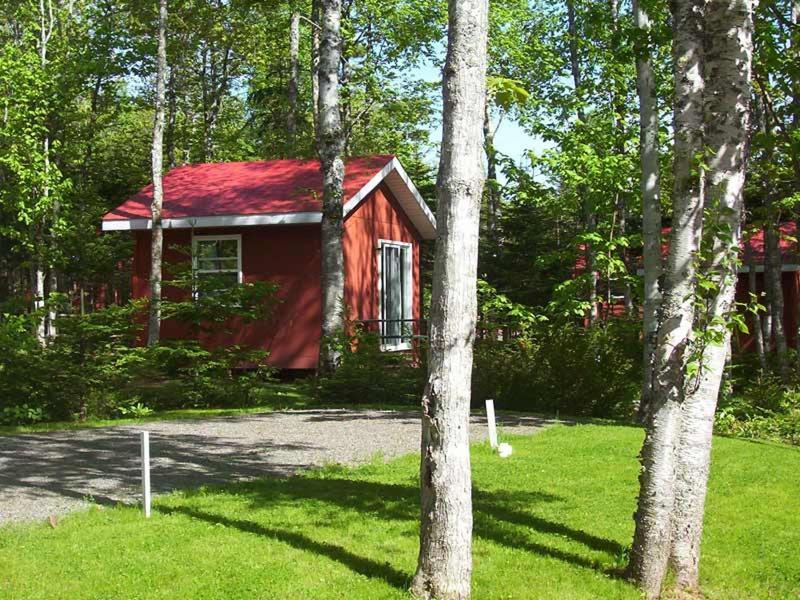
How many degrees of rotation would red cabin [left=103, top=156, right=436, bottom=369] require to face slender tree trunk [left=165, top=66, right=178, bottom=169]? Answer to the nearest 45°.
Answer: approximately 135° to its left

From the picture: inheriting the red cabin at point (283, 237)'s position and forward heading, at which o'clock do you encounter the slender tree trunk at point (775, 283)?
The slender tree trunk is roughly at 11 o'clock from the red cabin.

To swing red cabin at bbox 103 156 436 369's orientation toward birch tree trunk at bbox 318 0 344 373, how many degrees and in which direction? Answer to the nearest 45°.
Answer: approximately 45° to its right

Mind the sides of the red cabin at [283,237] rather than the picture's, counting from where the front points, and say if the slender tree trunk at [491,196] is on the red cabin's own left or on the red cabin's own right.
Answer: on the red cabin's own left

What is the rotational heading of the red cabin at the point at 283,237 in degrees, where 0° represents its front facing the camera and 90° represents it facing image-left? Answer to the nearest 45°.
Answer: approximately 315°

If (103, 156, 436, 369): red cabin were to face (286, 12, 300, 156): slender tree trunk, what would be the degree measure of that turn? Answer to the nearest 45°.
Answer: approximately 135° to its left

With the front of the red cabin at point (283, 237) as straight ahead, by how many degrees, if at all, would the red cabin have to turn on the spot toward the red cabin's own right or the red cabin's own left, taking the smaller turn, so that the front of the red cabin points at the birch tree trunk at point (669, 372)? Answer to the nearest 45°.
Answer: approximately 45° to the red cabin's own right

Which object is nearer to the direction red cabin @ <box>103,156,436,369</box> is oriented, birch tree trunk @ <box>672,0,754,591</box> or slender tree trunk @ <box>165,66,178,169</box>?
the birch tree trunk

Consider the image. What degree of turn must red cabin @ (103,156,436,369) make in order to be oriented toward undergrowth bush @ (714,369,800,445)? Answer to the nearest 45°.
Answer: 0° — it already faces it

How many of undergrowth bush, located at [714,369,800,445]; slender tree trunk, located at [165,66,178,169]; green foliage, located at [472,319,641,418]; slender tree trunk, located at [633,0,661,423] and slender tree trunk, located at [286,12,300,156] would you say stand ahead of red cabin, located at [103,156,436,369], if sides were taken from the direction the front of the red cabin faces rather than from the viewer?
3

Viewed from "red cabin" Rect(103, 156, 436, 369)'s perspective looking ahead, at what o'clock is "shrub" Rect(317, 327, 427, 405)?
The shrub is roughly at 1 o'clock from the red cabin.

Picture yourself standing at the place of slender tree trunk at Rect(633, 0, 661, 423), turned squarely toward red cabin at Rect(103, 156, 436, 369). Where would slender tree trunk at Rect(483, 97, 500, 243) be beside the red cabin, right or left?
right
